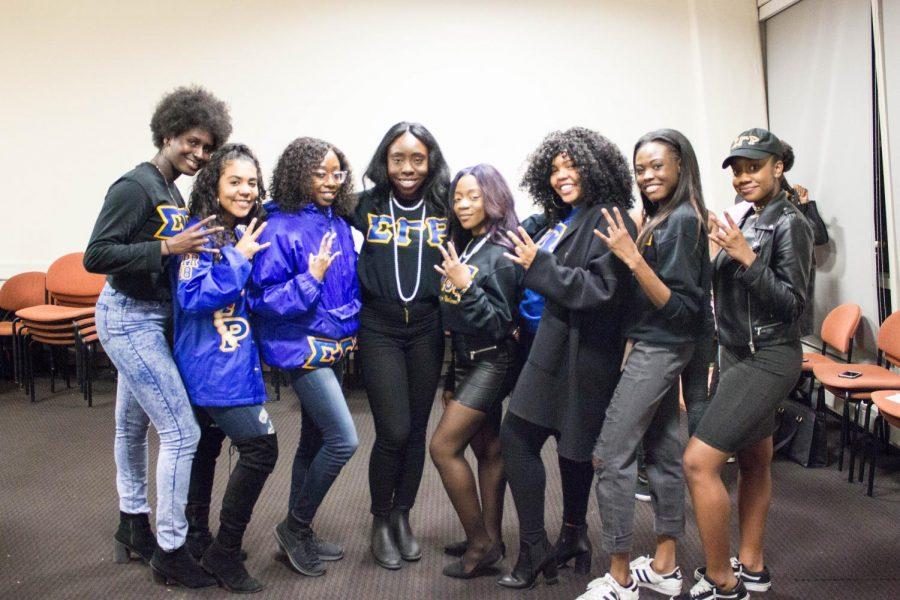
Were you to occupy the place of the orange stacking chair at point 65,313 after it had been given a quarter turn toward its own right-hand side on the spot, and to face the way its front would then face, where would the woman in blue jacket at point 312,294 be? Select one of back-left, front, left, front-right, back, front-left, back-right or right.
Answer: back-left

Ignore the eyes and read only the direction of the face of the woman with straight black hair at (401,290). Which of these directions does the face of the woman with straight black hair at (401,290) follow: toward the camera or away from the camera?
toward the camera

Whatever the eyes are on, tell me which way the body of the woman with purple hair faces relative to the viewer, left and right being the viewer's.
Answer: facing the viewer and to the left of the viewer

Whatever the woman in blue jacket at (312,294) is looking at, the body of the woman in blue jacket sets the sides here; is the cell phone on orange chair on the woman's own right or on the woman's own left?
on the woman's own left

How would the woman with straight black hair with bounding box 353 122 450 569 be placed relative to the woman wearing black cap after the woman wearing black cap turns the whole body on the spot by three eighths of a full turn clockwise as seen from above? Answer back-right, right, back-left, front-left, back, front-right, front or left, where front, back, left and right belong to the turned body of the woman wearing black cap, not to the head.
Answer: left

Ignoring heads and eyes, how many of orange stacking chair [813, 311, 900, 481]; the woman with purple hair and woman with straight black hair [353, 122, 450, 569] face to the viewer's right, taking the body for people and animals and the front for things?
0

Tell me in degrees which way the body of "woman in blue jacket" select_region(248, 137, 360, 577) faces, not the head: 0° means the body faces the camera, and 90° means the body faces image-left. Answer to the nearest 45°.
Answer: approximately 315°

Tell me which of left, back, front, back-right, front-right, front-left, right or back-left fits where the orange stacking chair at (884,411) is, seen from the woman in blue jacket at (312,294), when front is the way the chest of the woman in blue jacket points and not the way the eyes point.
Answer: front-left

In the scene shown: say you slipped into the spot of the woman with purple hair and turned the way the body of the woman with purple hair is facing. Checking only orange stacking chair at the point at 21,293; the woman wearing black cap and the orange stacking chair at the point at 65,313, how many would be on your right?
2

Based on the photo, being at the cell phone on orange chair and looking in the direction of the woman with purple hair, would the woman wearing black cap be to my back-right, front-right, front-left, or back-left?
front-left

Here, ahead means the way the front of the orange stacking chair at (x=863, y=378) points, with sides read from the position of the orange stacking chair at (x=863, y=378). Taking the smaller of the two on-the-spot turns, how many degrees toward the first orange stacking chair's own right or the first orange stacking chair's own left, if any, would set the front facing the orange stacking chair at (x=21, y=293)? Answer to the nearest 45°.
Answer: approximately 45° to the first orange stacking chair's own right

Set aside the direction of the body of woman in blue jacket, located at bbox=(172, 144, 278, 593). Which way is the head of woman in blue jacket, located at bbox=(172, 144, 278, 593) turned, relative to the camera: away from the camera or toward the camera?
toward the camera

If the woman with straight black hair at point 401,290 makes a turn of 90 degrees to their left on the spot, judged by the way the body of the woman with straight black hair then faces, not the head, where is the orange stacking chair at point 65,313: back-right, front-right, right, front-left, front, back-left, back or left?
back-left

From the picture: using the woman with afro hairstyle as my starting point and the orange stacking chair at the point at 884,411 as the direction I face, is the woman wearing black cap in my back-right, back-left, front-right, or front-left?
front-right

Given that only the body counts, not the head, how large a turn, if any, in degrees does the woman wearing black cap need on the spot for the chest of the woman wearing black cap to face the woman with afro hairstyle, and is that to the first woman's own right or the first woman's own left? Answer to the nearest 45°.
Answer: approximately 45° to the first woman's own right

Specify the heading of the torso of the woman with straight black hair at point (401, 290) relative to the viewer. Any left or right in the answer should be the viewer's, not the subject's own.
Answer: facing the viewer
